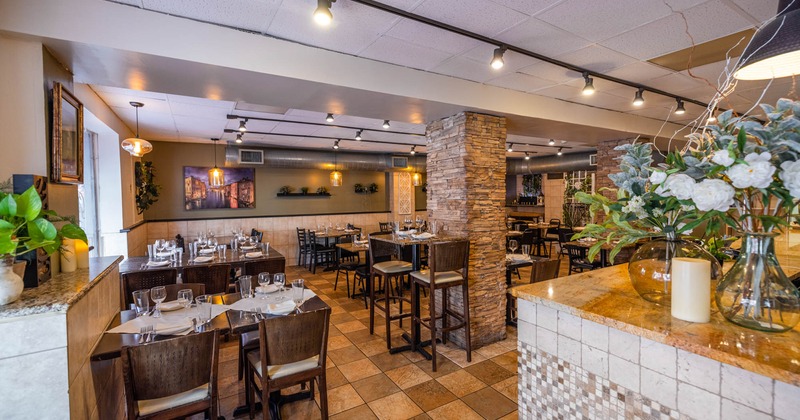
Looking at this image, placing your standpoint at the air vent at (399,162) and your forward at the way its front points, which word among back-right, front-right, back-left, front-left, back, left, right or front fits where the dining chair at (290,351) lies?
front

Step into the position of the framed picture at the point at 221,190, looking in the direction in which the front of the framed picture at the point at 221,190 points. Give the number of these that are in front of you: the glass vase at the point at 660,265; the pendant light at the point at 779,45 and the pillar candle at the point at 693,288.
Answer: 3

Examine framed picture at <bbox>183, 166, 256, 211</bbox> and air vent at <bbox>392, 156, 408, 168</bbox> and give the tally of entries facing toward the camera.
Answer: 2

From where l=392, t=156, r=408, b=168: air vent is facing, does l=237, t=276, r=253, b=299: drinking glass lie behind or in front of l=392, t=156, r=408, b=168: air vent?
in front

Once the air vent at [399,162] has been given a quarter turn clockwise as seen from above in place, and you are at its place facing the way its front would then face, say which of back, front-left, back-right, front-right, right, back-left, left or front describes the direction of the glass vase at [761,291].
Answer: left

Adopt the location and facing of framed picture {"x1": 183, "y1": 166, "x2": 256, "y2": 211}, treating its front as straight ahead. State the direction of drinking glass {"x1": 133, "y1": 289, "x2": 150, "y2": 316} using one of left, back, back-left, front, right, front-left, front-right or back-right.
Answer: front

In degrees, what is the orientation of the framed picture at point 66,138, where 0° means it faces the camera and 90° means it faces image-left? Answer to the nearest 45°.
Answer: approximately 315°

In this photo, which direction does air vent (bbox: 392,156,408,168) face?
toward the camera

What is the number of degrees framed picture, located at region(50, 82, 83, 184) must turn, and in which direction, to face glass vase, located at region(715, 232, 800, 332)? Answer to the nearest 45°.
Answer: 0° — it already faces it

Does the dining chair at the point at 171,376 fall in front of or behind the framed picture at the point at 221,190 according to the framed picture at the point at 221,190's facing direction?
in front

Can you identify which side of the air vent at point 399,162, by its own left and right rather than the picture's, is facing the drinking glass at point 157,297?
front

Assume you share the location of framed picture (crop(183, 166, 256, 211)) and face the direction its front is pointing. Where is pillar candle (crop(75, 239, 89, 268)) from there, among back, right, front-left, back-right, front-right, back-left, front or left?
front

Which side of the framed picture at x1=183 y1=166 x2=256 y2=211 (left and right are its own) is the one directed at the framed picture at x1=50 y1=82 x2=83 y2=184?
front

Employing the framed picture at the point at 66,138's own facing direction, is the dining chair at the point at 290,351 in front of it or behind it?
in front

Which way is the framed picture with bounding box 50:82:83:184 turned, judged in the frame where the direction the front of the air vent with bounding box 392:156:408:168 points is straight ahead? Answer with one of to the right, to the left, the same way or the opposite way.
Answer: to the left
